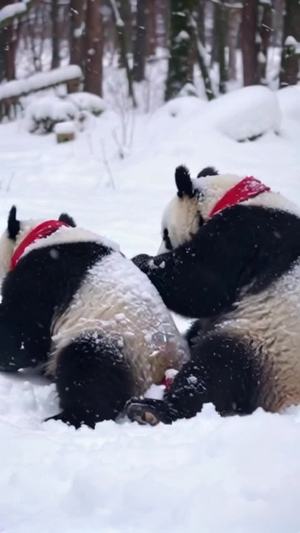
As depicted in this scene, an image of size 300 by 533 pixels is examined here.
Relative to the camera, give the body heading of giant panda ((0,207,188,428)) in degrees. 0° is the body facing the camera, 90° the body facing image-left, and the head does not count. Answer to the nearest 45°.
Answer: approximately 135°

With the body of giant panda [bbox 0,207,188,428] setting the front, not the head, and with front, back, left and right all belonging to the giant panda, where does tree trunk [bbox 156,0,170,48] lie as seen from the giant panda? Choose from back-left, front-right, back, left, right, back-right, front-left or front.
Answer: front-right
